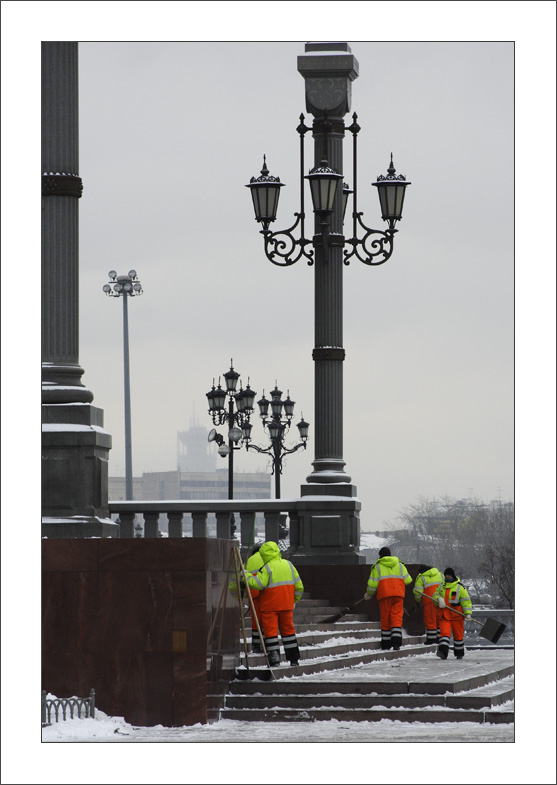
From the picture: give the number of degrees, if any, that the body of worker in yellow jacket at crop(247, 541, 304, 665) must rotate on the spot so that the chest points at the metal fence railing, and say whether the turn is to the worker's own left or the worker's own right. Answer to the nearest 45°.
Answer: approximately 90° to the worker's own left

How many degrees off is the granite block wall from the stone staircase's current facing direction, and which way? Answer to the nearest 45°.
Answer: approximately 45° to its right

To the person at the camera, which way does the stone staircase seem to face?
facing the viewer

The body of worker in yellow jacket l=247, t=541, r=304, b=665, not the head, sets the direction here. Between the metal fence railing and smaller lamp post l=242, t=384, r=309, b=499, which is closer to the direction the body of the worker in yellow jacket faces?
the smaller lamp post

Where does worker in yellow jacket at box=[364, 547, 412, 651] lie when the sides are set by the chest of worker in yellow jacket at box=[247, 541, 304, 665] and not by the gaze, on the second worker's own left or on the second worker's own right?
on the second worker's own right

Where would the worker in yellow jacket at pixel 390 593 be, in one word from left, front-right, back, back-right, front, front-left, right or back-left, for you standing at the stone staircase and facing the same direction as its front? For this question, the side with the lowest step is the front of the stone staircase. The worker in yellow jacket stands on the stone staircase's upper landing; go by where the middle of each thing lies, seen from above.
back

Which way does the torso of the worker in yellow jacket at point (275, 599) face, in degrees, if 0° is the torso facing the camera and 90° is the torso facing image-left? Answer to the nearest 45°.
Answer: approximately 135°

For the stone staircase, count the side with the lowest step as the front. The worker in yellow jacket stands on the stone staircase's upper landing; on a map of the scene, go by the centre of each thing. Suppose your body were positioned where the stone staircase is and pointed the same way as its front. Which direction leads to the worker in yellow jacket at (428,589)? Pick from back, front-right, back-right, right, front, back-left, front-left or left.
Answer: back

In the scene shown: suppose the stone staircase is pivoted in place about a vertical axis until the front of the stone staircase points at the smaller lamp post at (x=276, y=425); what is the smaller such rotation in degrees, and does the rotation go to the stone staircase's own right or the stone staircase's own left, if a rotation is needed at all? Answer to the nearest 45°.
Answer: approximately 180°

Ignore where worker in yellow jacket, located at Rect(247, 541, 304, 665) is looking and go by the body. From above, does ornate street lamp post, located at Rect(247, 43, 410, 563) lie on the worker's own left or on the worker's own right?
on the worker's own right
